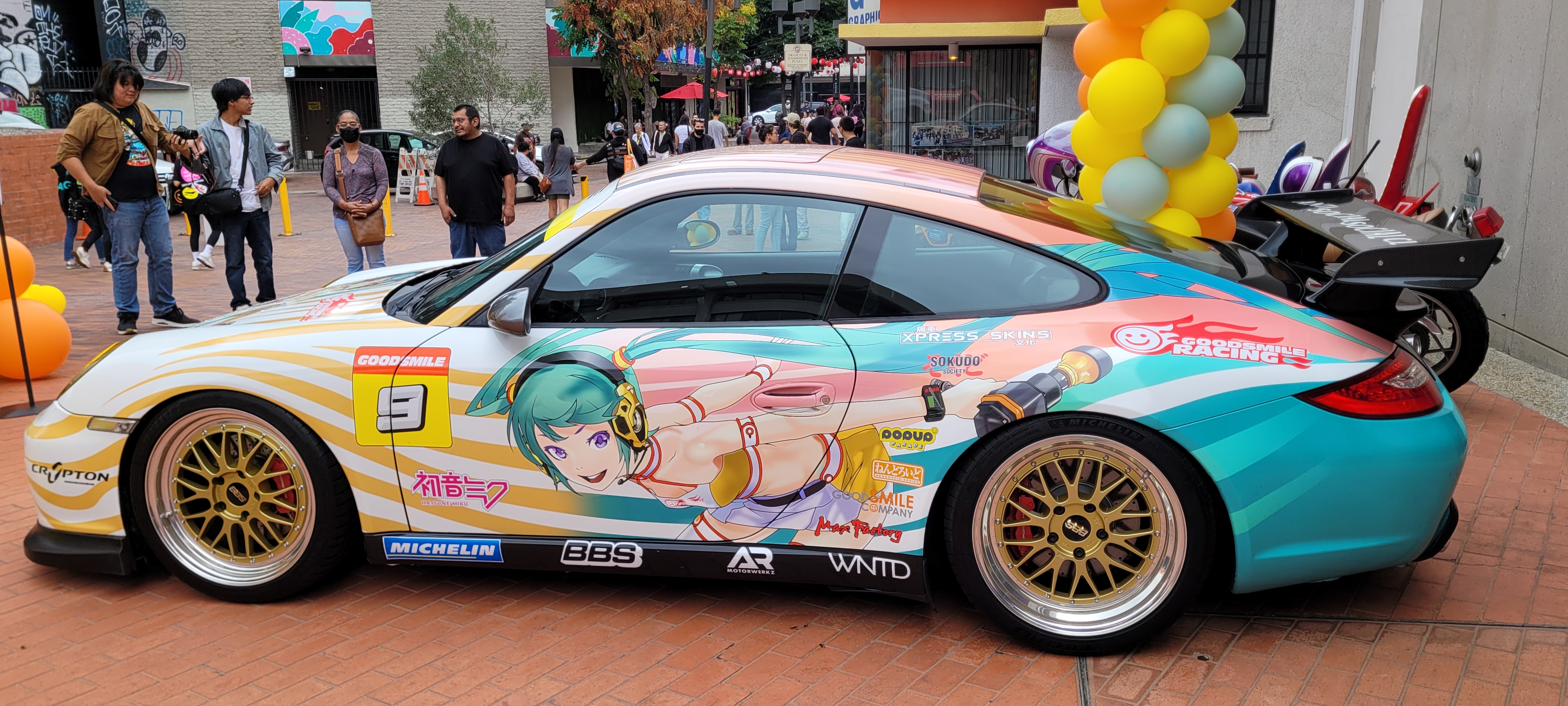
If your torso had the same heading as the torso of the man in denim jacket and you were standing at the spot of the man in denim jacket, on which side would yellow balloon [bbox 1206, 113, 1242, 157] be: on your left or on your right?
on your left

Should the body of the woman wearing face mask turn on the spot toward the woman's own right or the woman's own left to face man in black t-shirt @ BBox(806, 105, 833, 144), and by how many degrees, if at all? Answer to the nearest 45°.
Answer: approximately 135° to the woman's own left

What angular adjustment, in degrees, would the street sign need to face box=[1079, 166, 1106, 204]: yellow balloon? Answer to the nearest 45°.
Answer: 0° — it already faces it

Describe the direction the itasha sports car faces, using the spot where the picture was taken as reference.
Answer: facing to the left of the viewer

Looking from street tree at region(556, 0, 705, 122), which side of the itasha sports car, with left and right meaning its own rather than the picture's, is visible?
right
